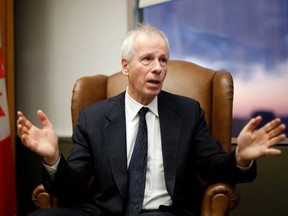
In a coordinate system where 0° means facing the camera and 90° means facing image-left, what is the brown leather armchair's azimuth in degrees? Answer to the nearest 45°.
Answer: approximately 0°

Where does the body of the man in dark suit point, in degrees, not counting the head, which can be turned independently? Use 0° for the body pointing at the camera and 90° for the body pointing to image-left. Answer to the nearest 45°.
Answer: approximately 0°

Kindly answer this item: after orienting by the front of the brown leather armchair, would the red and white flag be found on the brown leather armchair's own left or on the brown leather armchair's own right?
on the brown leather armchair's own right

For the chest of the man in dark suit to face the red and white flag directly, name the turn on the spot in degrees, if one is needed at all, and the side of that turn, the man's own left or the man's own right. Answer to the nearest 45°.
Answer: approximately 135° to the man's own right
